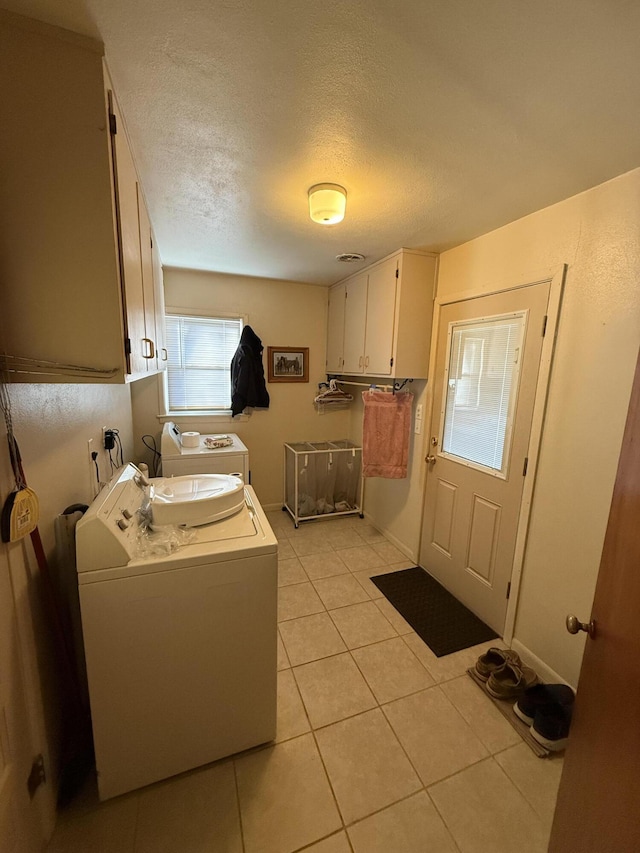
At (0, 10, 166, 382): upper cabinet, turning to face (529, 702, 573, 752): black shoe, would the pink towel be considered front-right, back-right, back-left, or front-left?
front-left

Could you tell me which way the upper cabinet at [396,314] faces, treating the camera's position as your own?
facing the viewer and to the left of the viewer

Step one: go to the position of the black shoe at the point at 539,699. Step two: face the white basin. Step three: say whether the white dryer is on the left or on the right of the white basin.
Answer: right

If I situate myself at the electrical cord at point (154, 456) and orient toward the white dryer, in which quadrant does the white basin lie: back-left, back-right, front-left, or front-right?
front-right

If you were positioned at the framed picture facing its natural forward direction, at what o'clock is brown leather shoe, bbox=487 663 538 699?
The brown leather shoe is roughly at 11 o'clock from the framed picture.

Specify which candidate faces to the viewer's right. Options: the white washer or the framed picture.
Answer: the white washer

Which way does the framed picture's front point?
toward the camera

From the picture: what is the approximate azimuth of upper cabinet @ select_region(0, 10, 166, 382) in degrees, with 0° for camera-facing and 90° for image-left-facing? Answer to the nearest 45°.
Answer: approximately 270°

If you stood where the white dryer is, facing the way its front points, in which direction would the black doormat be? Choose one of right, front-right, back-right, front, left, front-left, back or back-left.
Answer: front-right
